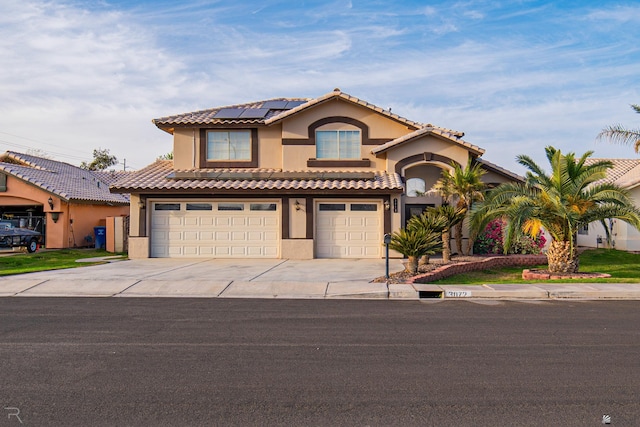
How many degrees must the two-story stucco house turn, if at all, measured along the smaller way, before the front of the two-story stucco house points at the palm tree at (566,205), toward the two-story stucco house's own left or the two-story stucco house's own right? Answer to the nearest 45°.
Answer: approximately 45° to the two-story stucco house's own left

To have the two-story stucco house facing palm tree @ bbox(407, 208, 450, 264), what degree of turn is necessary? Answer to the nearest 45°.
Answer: approximately 45° to its left

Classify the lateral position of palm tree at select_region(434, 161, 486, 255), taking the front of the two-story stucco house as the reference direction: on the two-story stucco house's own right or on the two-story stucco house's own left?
on the two-story stucco house's own left

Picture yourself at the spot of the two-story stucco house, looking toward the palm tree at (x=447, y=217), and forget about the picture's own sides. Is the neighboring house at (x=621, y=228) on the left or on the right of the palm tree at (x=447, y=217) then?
left

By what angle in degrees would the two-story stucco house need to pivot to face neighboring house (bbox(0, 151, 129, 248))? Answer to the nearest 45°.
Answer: approximately 135° to its right

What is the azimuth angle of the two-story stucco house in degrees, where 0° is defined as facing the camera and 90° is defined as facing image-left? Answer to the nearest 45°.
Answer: approximately 0°

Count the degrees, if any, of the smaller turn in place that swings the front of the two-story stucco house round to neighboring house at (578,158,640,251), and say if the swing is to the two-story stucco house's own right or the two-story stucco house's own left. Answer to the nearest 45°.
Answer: approximately 90° to the two-story stucco house's own left
